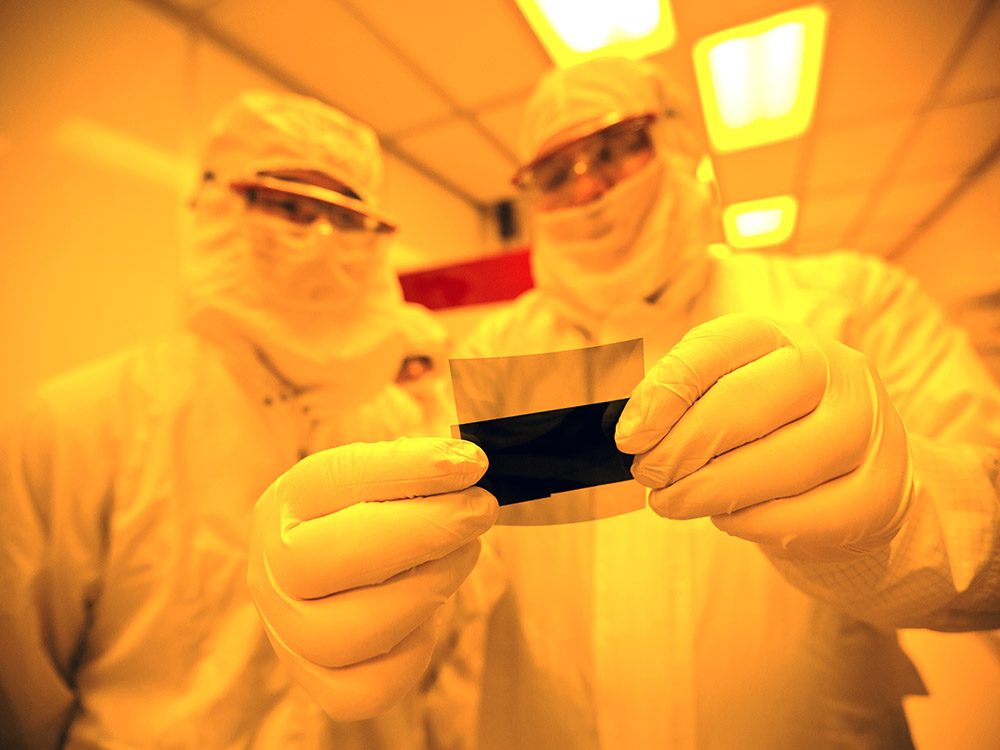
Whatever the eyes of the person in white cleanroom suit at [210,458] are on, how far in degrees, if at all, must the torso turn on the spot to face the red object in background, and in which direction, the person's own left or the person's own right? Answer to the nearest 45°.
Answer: approximately 90° to the person's own left

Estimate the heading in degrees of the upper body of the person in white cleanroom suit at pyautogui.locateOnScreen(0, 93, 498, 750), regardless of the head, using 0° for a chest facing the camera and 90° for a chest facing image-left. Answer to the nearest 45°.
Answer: approximately 315°

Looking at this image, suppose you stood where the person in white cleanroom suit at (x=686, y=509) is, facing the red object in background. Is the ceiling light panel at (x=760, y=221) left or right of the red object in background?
right

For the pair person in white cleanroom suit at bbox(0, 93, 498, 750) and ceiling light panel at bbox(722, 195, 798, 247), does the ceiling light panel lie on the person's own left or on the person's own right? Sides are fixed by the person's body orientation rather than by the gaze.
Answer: on the person's own left

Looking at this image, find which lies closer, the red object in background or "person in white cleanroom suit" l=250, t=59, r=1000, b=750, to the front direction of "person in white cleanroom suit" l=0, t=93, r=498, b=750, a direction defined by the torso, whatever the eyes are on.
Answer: the person in white cleanroom suit

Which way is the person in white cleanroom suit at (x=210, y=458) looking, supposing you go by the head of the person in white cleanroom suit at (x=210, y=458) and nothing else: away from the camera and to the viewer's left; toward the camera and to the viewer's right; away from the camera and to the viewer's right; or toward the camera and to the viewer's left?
toward the camera and to the viewer's right

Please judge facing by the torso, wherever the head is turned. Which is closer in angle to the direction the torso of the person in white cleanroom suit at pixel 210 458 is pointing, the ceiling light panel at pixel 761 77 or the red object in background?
the ceiling light panel
